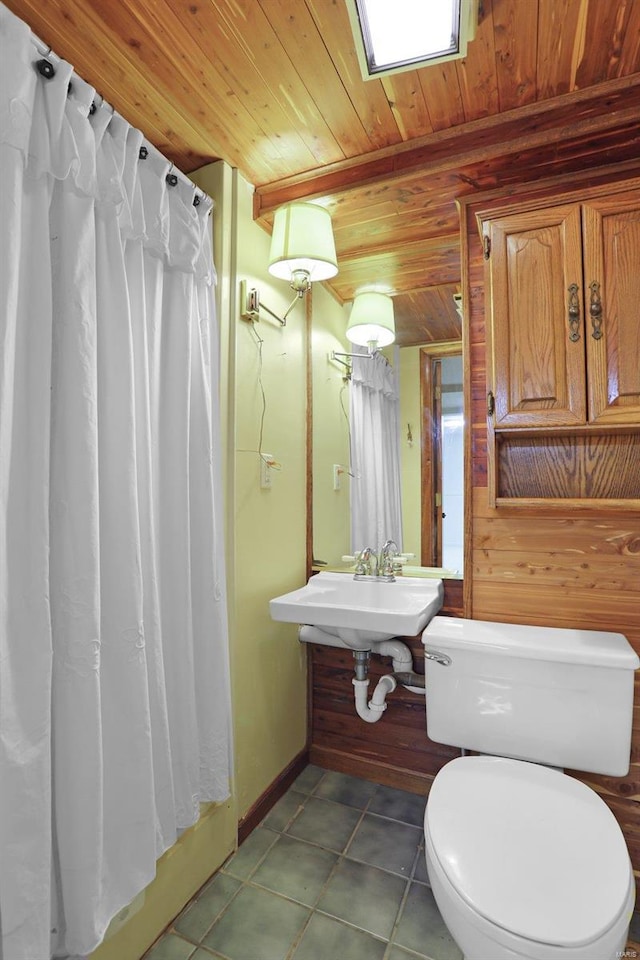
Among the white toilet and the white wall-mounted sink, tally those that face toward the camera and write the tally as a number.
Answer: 2

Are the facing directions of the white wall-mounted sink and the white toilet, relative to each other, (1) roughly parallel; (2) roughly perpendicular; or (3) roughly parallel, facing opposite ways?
roughly parallel

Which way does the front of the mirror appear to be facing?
toward the camera

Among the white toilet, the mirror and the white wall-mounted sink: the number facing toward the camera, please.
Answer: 3

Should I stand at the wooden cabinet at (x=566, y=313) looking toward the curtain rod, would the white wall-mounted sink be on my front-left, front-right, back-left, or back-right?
front-right

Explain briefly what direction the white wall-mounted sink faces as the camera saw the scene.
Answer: facing the viewer

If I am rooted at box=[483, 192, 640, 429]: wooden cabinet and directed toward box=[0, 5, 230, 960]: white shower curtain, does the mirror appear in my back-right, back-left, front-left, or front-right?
front-right

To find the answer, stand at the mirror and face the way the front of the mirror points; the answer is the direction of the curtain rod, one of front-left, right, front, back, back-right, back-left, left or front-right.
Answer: front-right

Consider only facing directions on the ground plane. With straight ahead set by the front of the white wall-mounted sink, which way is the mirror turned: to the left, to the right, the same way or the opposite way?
the same way

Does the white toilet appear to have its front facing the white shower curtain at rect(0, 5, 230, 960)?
no

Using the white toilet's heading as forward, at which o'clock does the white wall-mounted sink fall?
The white wall-mounted sink is roughly at 4 o'clock from the white toilet.

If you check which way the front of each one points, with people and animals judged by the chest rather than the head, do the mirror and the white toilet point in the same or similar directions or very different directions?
same or similar directions

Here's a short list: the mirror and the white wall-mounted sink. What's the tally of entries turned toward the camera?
2

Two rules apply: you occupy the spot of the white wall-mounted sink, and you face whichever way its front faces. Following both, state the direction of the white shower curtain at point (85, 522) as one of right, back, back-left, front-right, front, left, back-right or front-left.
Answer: front-right
